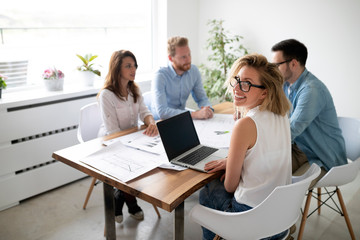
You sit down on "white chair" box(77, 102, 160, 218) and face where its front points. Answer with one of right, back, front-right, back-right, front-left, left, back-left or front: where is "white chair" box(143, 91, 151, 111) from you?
left

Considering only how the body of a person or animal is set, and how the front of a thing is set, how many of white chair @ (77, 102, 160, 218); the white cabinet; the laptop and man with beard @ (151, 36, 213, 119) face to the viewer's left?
0

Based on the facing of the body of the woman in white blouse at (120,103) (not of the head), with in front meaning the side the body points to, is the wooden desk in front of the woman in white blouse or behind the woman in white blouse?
in front

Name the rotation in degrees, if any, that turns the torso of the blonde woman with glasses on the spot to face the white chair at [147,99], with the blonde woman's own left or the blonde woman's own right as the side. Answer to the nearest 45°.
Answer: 0° — they already face it

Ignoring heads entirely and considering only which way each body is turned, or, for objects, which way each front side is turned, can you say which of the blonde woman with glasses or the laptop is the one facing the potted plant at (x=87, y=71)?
the blonde woman with glasses

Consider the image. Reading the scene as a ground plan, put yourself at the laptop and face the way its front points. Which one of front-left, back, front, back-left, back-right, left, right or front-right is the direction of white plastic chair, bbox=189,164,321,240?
front

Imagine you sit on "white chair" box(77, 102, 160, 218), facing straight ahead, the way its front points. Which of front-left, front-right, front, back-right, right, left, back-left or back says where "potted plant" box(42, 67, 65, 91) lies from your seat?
back

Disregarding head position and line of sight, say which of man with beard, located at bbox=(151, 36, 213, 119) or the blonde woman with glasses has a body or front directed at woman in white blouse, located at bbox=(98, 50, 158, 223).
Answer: the blonde woman with glasses

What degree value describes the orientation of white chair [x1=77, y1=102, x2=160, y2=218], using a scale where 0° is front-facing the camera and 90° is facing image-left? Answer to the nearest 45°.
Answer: approximately 315°

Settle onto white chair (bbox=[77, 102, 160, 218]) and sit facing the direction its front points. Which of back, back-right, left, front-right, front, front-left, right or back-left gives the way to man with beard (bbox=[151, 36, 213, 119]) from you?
front-left

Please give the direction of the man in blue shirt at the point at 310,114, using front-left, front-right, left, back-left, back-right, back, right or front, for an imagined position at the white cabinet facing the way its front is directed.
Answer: front

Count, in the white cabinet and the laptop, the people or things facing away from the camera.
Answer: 0

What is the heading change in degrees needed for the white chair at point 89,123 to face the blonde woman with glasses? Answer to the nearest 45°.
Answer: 0° — it already faces them

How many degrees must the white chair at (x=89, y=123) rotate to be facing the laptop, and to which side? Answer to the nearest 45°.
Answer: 0° — it already faces it

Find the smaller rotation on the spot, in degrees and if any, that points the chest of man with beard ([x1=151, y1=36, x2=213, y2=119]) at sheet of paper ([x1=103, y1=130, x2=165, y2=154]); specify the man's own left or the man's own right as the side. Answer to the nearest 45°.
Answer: approximately 45° to the man's own right

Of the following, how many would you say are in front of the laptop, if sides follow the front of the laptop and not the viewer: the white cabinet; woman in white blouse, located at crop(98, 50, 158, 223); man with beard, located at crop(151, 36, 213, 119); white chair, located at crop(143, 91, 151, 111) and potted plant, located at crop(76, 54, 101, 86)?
0

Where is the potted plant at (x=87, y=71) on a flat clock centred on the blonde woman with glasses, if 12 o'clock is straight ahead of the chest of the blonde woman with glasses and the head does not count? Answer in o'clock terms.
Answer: The potted plant is roughly at 12 o'clock from the blonde woman with glasses.

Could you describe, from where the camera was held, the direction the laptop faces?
facing the viewer and to the right of the viewer

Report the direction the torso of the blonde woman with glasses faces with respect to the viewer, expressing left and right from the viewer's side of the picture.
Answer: facing away from the viewer and to the left of the viewer

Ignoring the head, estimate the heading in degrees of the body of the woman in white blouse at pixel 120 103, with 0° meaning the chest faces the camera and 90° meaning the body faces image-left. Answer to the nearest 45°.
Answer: approximately 315°

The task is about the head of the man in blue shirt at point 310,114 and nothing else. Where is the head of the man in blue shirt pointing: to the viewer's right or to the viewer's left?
to the viewer's left

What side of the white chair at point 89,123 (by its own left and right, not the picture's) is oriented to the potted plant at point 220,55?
left

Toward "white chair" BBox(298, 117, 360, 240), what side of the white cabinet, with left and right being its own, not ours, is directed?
front
